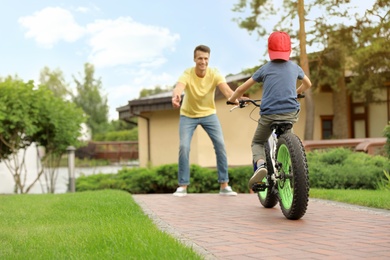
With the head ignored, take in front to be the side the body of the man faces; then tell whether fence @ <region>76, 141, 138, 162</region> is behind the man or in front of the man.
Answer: behind

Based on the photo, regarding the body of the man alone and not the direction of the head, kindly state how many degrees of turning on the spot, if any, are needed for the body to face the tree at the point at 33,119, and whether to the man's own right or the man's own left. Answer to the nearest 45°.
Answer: approximately 135° to the man's own right

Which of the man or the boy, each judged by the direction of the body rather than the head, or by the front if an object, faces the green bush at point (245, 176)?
the boy

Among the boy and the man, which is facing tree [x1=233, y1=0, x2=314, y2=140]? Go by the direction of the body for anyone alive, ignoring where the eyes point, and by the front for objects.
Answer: the boy

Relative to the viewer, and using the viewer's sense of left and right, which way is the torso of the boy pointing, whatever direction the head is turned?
facing away from the viewer

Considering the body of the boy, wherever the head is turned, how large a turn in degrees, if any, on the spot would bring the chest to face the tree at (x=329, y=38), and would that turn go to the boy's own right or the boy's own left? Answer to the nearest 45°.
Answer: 0° — they already face it

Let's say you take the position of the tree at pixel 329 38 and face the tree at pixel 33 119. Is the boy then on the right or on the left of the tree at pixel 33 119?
left

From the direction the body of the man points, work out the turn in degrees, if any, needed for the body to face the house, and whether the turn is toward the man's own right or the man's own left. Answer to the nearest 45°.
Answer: approximately 180°

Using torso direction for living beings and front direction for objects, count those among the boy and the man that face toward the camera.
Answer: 1

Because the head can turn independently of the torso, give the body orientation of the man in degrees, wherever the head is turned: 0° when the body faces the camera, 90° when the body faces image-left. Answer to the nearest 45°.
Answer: approximately 0°

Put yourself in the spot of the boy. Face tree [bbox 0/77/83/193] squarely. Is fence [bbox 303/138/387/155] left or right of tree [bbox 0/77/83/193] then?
right

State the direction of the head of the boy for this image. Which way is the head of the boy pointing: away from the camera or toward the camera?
away from the camera

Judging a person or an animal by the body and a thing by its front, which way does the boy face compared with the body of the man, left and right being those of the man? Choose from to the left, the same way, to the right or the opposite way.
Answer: the opposite way
